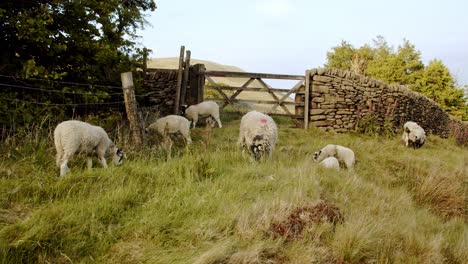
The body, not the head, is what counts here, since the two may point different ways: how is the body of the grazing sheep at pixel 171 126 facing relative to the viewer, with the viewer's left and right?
facing to the left of the viewer

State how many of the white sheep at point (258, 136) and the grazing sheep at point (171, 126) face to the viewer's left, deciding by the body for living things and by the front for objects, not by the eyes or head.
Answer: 1

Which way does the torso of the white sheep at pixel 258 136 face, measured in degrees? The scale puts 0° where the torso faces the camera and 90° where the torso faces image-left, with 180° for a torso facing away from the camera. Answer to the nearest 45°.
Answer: approximately 0°

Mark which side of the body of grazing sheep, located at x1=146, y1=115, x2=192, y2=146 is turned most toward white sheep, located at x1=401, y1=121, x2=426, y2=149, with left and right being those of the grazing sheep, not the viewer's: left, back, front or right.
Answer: back

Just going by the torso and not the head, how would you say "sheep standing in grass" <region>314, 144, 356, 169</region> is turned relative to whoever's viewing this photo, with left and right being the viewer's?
facing to the left of the viewer

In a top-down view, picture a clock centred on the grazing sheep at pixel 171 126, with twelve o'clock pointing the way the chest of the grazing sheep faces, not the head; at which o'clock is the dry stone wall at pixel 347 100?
The dry stone wall is roughly at 5 o'clock from the grazing sheep.

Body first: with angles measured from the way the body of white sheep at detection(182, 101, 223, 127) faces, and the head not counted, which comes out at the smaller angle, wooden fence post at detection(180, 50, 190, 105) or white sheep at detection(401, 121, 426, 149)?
the wooden fence post

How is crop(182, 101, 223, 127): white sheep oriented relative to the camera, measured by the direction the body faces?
to the viewer's left

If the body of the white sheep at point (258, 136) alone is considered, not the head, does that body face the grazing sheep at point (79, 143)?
no

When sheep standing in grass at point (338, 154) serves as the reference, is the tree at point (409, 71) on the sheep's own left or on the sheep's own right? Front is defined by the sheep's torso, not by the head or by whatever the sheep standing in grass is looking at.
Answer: on the sheep's own right

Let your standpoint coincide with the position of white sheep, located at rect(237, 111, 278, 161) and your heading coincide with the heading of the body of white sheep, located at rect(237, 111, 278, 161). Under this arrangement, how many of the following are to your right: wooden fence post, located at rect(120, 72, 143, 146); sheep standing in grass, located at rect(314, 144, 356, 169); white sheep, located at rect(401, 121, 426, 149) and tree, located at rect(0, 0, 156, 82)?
2

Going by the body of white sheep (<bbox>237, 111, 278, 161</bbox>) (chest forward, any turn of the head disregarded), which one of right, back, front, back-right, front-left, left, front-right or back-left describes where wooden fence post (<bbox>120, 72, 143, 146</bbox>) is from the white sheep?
right

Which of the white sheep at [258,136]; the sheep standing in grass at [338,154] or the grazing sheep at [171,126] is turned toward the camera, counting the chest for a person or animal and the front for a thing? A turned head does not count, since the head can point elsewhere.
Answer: the white sheep
